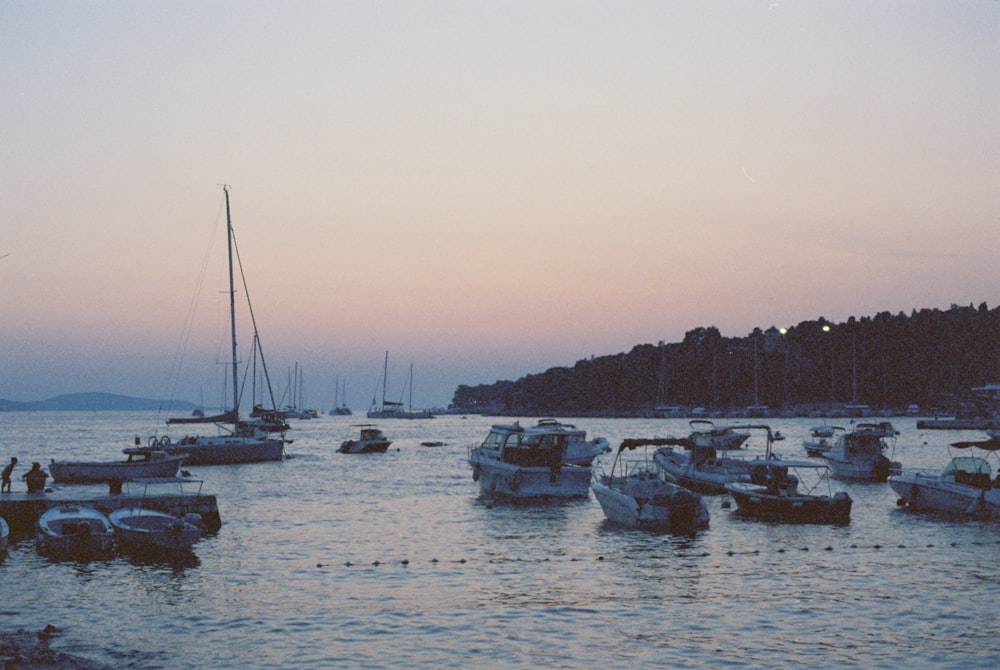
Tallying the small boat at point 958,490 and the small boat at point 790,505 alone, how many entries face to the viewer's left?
2

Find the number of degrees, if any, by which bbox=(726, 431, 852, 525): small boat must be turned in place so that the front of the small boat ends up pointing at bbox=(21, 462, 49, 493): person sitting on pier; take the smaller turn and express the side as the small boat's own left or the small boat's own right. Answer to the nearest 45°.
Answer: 0° — it already faces them

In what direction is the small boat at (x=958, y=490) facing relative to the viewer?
to the viewer's left

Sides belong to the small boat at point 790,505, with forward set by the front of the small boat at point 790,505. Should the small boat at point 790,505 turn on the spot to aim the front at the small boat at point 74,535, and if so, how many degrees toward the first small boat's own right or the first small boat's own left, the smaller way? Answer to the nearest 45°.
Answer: approximately 45° to the first small boat's own left

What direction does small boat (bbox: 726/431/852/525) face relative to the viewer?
to the viewer's left

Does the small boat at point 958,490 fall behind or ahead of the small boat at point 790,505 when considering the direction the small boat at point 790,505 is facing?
behind

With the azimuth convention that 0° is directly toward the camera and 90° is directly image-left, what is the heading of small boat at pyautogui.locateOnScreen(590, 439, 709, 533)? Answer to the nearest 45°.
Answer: approximately 135°

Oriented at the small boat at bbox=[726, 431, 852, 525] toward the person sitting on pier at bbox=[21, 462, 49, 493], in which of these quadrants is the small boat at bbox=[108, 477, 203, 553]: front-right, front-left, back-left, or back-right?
front-left

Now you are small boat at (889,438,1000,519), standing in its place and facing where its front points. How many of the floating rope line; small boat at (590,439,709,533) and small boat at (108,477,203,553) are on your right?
0

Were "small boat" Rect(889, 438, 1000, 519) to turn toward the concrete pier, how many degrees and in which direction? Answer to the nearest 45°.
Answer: approximately 45° to its left

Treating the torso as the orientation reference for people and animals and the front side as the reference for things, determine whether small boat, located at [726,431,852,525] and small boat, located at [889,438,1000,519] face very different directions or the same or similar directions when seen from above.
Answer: same or similar directions

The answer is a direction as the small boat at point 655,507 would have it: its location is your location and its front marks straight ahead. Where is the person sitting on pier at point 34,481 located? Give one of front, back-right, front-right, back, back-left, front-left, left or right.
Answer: front-left

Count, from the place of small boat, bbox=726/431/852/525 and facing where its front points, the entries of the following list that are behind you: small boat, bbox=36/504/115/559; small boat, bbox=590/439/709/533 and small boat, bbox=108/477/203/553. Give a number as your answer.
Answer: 0
